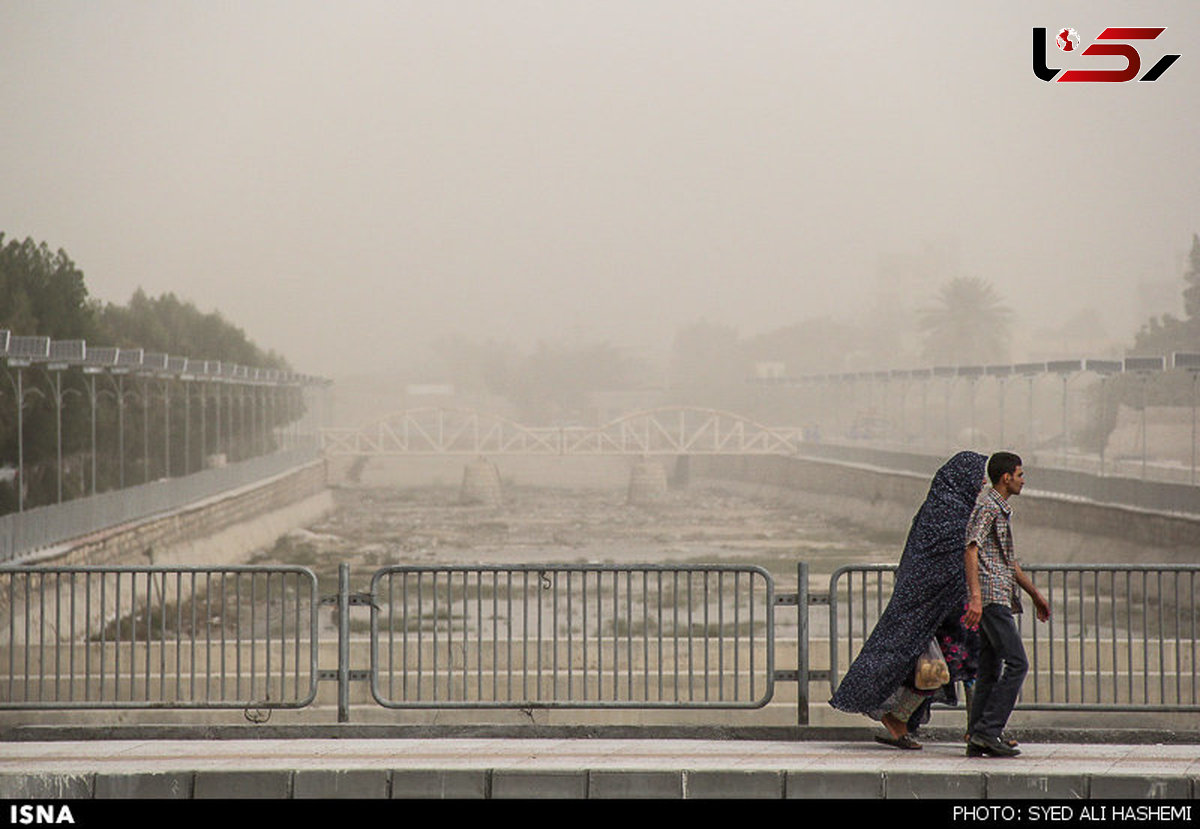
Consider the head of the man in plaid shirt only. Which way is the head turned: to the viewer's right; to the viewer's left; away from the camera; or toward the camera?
to the viewer's right

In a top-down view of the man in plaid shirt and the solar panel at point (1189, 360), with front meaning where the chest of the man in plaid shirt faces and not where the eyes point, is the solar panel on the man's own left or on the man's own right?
on the man's own left

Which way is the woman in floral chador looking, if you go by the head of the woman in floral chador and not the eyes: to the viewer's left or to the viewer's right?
to the viewer's right

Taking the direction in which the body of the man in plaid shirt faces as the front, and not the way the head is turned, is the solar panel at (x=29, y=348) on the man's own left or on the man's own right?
on the man's own left

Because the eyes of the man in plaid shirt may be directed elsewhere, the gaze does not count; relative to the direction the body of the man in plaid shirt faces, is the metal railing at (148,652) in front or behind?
behind

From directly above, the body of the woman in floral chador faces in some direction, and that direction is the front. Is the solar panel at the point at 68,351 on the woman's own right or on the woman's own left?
on the woman's own left

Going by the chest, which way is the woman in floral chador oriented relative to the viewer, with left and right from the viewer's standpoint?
facing to the right of the viewer

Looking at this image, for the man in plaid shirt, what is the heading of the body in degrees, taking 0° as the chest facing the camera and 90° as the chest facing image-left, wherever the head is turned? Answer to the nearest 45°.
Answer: approximately 270°
